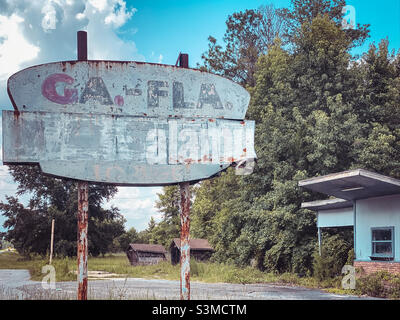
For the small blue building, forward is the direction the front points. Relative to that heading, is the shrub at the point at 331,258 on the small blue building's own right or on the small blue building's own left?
on the small blue building's own right

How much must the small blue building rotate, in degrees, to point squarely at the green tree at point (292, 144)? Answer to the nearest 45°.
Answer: approximately 135° to its right

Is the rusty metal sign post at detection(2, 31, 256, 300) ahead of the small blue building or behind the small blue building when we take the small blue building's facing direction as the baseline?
ahead

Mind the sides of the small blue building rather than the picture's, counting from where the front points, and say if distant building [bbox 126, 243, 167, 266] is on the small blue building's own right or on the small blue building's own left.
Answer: on the small blue building's own right

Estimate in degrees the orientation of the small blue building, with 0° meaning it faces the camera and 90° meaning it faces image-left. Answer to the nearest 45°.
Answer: approximately 45°

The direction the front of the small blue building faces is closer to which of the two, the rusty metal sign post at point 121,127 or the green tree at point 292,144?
the rusty metal sign post
